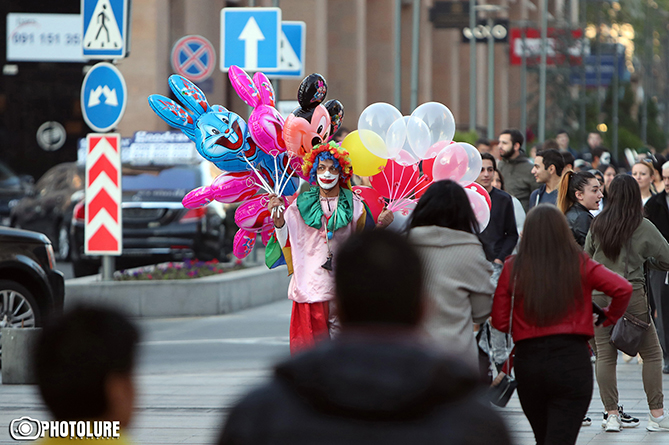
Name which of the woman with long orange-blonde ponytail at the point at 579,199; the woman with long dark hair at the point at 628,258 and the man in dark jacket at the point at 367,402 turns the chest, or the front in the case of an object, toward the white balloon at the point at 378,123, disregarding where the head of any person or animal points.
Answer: the man in dark jacket

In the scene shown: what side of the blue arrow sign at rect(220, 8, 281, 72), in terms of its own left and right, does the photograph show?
front

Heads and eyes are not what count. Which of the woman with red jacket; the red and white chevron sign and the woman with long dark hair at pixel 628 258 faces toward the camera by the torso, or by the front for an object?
the red and white chevron sign

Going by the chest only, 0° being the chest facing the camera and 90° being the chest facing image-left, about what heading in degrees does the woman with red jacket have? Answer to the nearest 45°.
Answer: approximately 180°

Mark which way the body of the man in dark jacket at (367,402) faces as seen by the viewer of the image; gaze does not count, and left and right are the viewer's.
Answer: facing away from the viewer

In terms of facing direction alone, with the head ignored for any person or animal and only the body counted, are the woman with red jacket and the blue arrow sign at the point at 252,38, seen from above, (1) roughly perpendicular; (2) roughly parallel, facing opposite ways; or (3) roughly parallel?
roughly parallel, facing opposite ways

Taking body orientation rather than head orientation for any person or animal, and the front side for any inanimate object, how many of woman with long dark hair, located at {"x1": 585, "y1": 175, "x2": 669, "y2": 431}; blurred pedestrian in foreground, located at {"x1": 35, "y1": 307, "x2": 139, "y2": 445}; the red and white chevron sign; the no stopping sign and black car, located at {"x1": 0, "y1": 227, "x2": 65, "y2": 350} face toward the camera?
2

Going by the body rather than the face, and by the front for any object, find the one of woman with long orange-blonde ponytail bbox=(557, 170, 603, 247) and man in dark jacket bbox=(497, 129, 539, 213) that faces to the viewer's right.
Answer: the woman with long orange-blonde ponytail

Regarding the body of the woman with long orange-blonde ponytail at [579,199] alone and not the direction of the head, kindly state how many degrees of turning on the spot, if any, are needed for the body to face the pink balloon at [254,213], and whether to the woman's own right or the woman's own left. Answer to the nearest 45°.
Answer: approximately 135° to the woman's own right

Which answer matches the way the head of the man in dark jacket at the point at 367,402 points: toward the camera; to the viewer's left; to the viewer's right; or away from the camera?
away from the camera

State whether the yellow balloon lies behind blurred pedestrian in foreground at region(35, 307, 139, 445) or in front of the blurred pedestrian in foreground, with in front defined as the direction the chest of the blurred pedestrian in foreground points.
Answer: in front

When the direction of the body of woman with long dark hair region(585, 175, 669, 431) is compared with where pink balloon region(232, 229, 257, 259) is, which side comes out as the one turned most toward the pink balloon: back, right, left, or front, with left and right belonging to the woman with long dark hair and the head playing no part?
left

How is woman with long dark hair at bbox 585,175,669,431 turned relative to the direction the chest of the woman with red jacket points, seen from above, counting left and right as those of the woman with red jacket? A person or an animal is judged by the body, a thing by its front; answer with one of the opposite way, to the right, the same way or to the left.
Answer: the same way

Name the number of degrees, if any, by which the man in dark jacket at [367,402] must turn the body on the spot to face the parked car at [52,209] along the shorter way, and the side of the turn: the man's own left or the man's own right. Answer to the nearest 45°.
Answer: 0° — they already face it

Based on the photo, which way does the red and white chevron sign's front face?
toward the camera

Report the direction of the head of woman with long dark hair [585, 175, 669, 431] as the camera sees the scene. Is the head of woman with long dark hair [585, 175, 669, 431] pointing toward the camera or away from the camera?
away from the camera

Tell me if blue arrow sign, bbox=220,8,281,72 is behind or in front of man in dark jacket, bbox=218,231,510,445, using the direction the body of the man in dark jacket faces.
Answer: in front

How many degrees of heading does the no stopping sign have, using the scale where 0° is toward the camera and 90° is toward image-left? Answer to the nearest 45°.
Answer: approximately 0°
